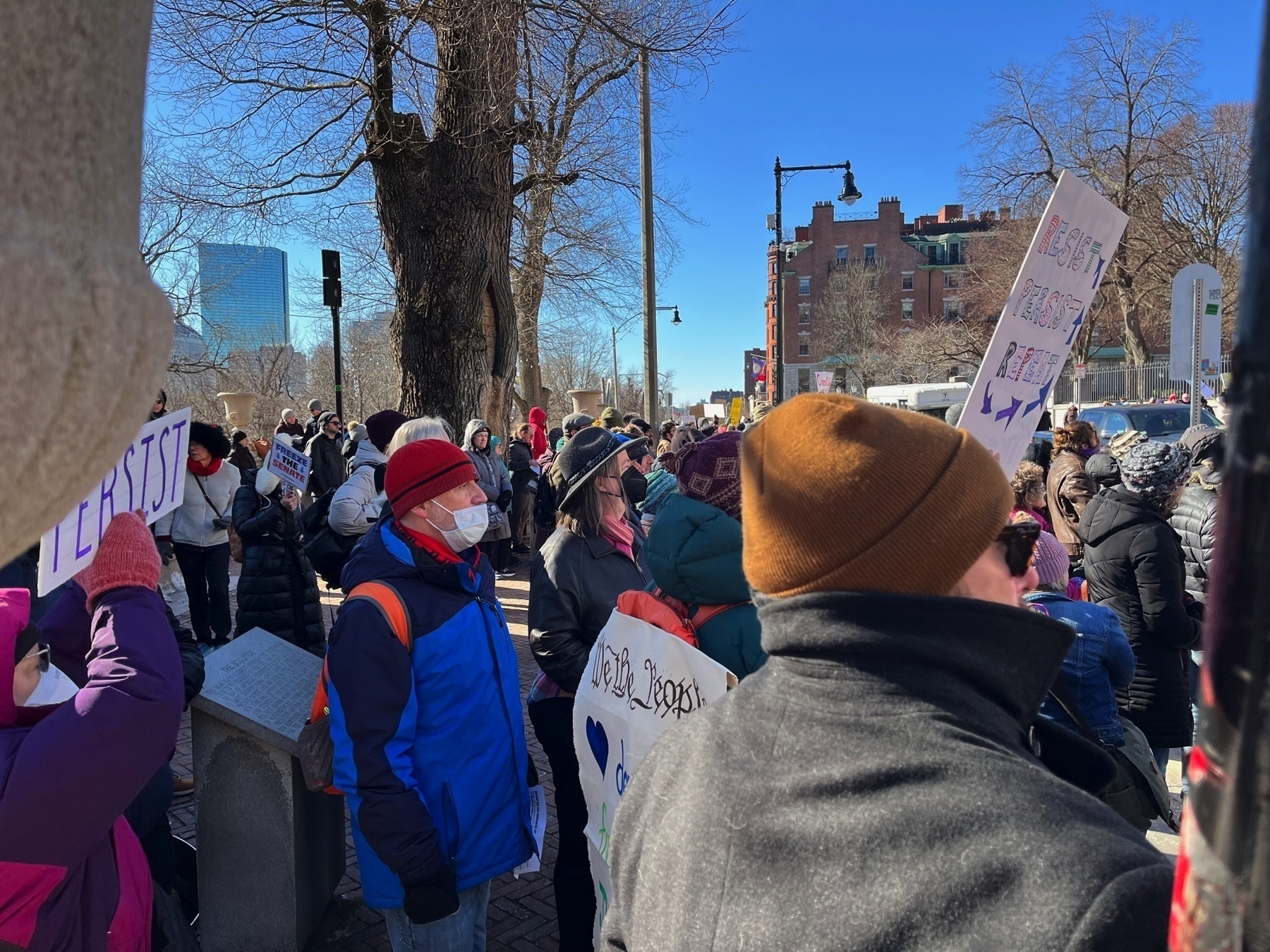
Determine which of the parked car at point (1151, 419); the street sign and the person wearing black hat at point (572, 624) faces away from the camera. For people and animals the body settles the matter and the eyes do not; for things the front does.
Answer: the street sign

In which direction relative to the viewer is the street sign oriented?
away from the camera

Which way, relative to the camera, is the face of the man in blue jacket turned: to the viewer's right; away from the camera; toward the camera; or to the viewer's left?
to the viewer's right

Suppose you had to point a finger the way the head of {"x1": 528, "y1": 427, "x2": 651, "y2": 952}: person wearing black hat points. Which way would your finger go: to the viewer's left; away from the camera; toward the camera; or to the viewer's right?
to the viewer's right

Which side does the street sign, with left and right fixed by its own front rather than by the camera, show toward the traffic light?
left

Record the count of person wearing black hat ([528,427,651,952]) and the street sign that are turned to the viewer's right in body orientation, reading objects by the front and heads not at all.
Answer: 1

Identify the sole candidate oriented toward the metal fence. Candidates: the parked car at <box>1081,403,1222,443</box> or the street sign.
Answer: the street sign

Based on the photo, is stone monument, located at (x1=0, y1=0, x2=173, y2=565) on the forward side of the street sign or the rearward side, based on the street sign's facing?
on the rearward side

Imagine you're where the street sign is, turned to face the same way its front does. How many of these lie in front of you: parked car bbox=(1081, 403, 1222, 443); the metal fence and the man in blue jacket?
2

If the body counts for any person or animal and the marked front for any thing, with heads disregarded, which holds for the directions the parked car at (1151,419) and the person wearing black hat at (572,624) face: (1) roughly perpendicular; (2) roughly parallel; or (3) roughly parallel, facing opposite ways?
roughly perpendicular

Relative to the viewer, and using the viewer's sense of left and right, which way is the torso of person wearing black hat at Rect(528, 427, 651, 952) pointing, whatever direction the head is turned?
facing to the right of the viewer
